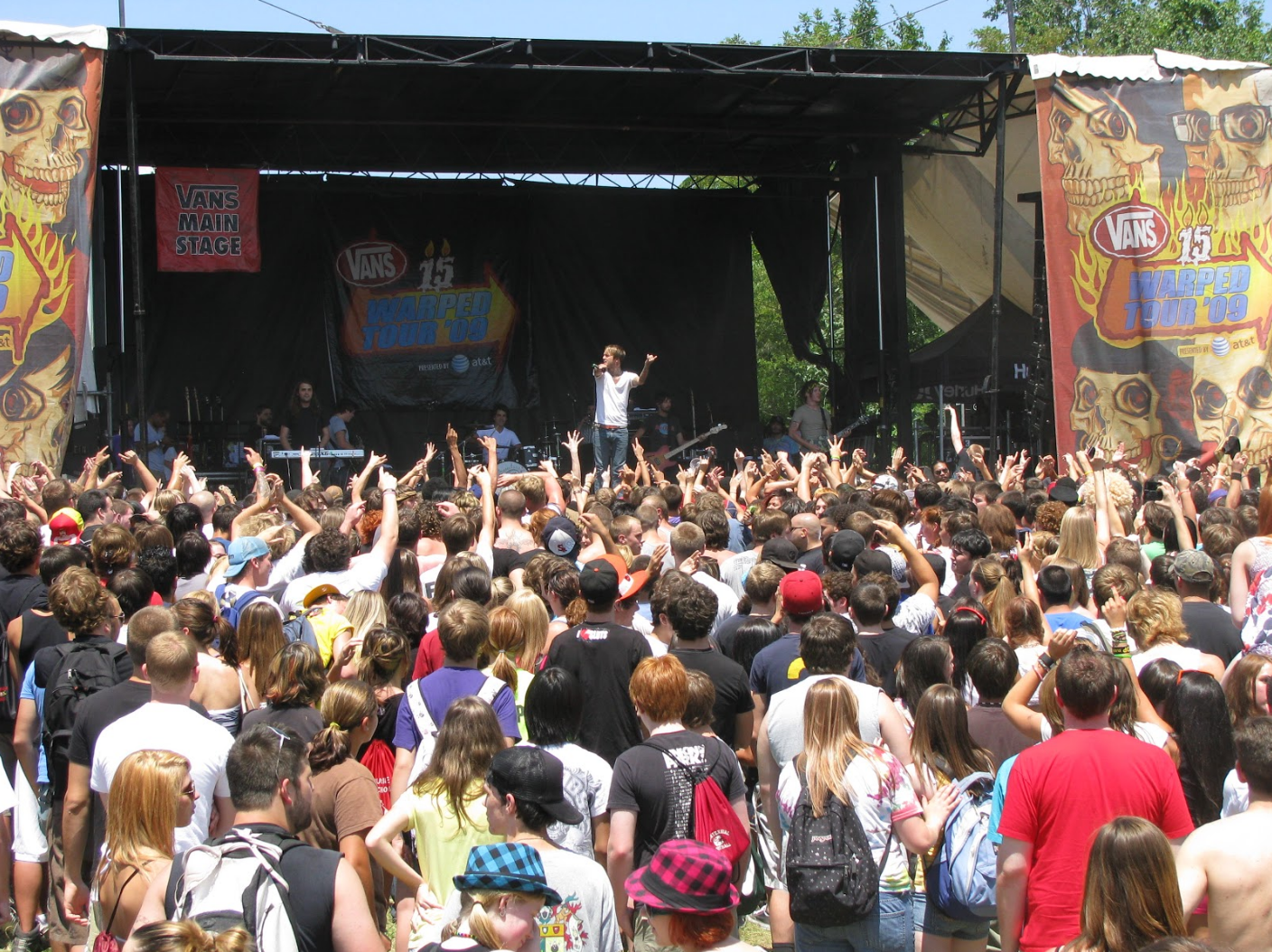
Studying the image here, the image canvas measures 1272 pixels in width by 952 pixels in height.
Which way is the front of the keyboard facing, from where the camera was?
facing away from the viewer

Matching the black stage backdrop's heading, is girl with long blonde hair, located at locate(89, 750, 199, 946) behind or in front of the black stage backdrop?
in front

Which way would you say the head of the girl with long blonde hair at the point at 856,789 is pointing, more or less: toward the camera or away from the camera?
away from the camera

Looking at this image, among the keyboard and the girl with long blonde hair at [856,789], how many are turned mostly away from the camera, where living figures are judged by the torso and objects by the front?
2

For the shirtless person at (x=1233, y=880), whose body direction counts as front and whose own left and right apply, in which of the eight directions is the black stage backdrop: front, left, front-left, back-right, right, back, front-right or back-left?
front-left

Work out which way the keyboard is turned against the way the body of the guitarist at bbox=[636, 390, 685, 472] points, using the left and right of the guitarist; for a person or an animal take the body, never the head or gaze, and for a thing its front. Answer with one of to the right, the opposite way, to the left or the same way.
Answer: the opposite way

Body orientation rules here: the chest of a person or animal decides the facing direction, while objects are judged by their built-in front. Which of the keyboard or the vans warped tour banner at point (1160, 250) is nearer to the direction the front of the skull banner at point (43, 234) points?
the vans warped tour banner

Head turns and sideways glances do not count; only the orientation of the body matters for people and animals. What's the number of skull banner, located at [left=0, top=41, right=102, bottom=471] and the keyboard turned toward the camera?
1

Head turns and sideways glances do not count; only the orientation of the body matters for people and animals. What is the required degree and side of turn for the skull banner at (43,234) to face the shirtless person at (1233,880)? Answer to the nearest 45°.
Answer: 0° — it already faces them

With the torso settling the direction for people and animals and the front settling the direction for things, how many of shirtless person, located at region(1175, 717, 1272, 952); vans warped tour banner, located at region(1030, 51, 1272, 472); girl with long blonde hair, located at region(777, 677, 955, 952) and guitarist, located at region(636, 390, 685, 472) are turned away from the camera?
2

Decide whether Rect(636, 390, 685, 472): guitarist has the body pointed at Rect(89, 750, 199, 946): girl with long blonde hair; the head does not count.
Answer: yes

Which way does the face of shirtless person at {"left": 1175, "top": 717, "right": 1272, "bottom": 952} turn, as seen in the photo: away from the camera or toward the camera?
away from the camera

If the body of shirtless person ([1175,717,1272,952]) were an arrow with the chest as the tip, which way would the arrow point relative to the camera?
away from the camera
